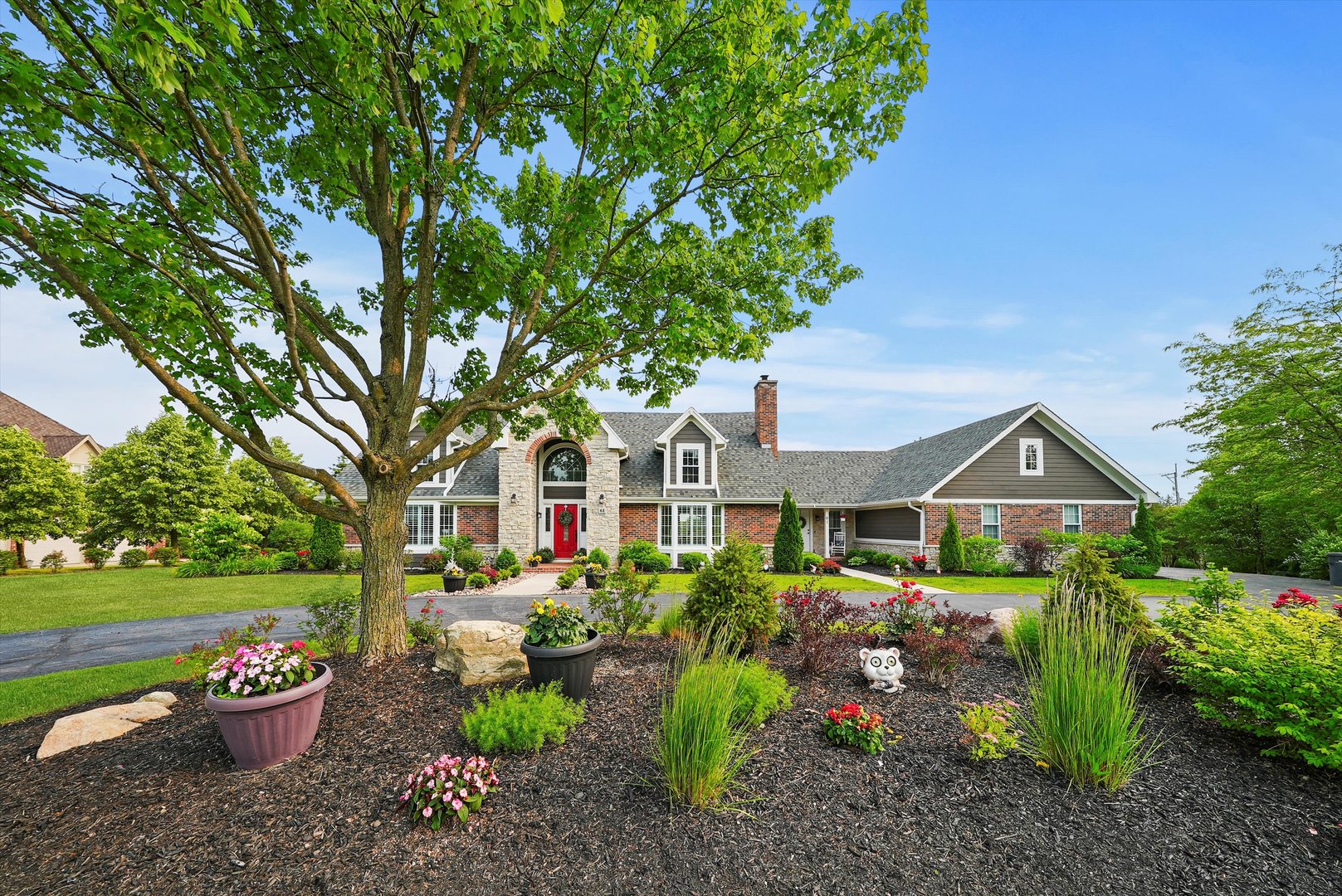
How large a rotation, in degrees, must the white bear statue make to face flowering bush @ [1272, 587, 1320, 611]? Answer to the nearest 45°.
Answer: approximately 135° to its left

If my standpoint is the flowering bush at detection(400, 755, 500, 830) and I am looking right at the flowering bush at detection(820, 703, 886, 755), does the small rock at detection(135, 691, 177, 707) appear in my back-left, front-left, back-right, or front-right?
back-left

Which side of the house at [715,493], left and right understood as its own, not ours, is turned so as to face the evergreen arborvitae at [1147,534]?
left

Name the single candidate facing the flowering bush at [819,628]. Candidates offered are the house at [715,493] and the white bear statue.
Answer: the house

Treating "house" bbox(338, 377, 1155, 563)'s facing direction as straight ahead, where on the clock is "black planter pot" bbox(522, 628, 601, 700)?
The black planter pot is roughly at 12 o'clock from the house.

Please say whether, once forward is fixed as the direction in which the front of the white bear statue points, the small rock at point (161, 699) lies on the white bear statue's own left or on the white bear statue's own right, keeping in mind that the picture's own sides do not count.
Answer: on the white bear statue's own right

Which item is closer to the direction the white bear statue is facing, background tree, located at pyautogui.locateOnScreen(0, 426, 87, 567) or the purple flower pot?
the purple flower pot
